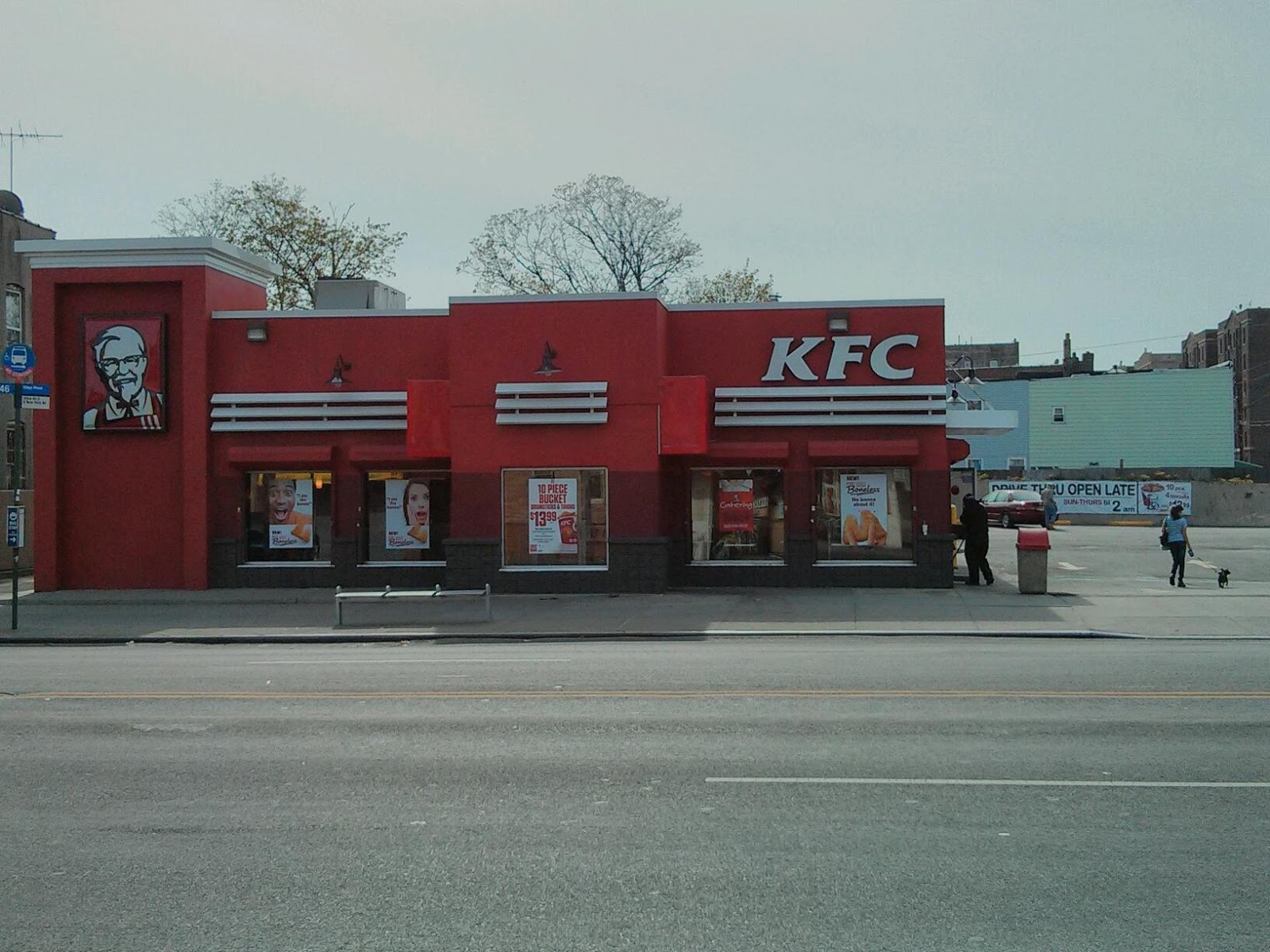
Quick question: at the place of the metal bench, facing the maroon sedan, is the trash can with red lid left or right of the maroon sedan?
right

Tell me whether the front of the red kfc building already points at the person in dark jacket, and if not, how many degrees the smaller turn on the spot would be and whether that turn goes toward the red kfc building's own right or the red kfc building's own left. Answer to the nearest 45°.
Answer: approximately 90° to the red kfc building's own left

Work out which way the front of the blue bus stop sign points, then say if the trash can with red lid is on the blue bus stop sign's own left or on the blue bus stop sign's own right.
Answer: on the blue bus stop sign's own left

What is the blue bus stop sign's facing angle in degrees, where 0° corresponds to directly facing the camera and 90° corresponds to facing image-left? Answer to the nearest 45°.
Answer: approximately 0°

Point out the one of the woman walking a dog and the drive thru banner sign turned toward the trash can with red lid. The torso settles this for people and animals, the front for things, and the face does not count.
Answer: the drive thru banner sign

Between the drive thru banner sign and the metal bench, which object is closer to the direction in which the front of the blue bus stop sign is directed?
the metal bench

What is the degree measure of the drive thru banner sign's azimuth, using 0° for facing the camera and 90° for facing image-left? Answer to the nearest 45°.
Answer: approximately 0°

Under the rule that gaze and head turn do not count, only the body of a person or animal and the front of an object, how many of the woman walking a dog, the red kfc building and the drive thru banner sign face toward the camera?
2
